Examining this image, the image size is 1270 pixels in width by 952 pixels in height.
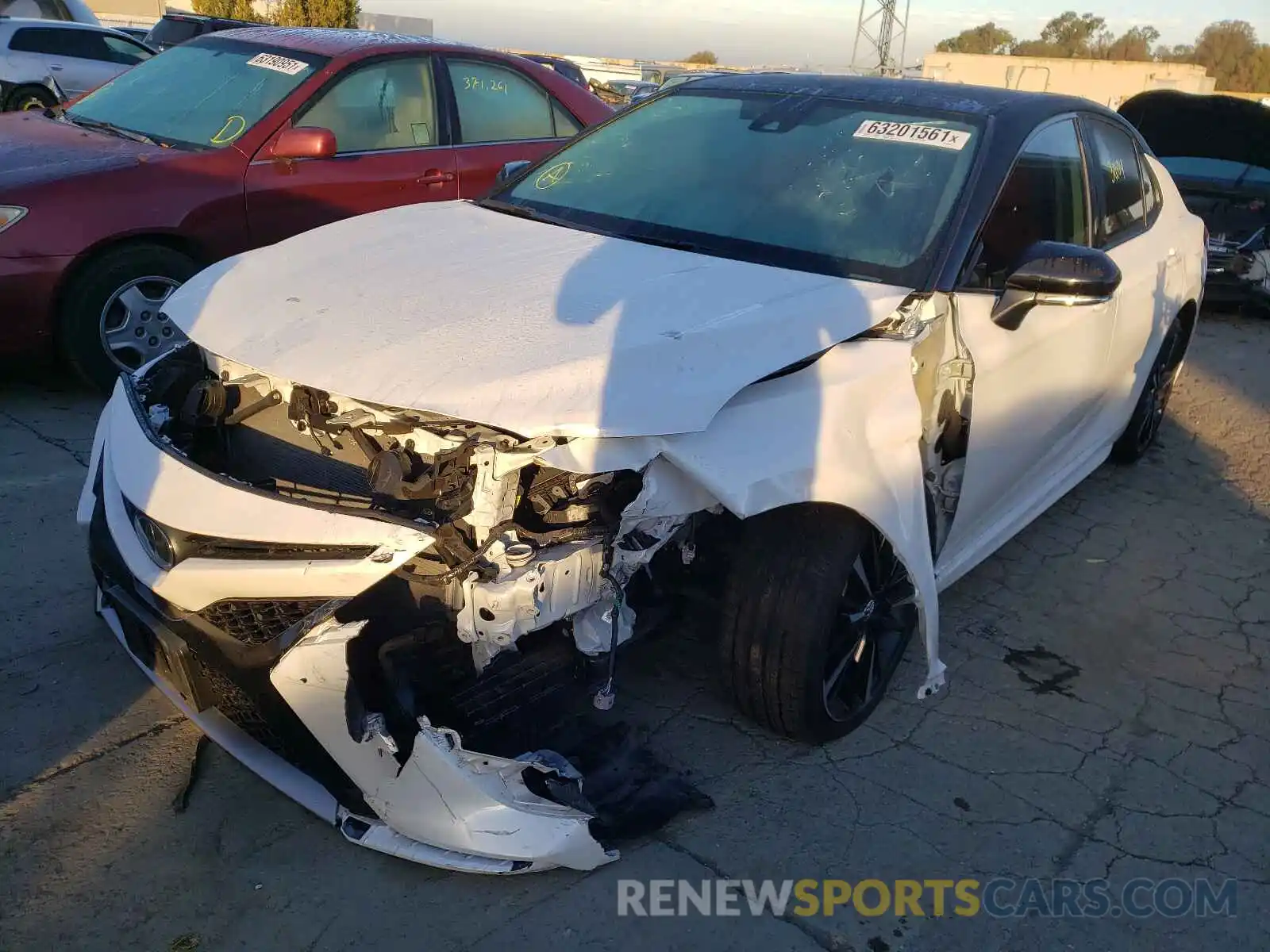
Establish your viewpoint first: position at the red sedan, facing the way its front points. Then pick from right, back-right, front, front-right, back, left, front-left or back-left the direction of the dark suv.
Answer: back-right

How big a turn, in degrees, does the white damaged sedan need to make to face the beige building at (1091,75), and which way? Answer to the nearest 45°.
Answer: approximately 135° to its right

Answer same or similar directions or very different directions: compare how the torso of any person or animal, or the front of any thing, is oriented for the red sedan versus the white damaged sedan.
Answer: same or similar directions

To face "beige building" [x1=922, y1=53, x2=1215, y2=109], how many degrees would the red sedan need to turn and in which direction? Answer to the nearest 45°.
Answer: approximately 180°

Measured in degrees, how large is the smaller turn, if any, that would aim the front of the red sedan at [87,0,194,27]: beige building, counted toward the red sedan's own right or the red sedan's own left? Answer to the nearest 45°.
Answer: approximately 135° to the red sedan's own right

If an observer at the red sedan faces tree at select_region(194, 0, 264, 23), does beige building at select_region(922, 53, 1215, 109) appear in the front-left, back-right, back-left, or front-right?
front-right
